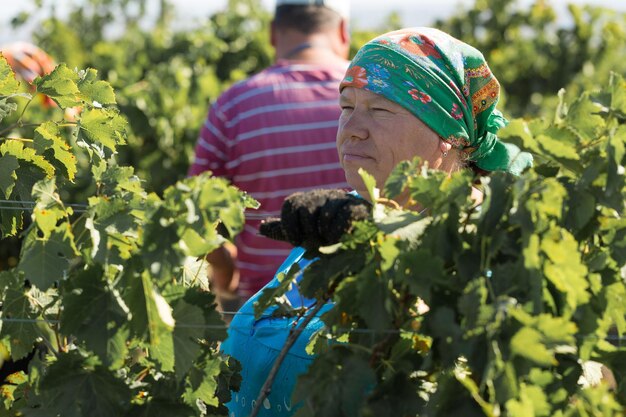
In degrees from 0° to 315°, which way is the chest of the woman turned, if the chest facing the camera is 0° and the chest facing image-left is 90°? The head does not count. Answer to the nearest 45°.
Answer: approximately 45°

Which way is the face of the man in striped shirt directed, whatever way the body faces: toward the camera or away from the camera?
away from the camera

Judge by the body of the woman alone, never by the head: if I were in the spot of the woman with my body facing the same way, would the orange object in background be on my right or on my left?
on my right

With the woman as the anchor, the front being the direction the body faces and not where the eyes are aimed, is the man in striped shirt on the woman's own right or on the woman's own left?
on the woman's own right
